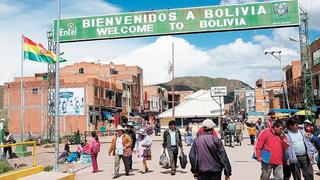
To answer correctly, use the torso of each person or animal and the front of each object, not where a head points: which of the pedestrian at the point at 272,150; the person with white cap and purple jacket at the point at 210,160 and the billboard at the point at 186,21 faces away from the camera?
the person with white cap and purple jacket

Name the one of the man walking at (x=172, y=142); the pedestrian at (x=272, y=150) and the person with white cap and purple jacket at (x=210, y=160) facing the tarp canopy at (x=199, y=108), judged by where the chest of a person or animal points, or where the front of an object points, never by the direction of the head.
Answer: the person with white cap and purple jacket

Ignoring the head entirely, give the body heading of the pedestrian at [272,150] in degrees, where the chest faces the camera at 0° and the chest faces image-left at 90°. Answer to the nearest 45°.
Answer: approximately 315°

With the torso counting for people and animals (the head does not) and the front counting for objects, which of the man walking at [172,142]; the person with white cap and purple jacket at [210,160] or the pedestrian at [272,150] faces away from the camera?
the person with white cap and purple jacket

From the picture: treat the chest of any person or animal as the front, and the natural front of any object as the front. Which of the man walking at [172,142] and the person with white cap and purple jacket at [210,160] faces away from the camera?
the person with white cap and purple jacket

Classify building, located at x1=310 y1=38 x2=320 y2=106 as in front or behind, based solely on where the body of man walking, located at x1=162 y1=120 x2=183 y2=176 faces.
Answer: behind

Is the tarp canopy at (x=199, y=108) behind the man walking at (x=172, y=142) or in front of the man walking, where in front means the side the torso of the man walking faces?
behind

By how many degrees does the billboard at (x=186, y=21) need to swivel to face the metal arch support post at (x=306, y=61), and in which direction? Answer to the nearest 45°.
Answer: approximately 90° to its left

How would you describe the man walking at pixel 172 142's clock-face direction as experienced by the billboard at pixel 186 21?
The man walking is roughly at 12 o'clock from the billboard.

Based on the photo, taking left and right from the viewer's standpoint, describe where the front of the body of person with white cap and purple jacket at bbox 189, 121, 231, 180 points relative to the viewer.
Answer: facing away from the viewer

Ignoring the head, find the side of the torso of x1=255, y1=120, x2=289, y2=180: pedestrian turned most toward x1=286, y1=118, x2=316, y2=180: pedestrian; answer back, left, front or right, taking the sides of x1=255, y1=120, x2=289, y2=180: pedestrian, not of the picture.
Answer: left

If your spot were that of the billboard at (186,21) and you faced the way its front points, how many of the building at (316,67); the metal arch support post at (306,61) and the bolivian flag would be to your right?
1

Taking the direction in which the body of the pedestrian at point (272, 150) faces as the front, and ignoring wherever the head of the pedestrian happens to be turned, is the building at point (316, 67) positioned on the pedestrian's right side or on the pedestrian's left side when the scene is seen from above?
on the pedestrian's left side
